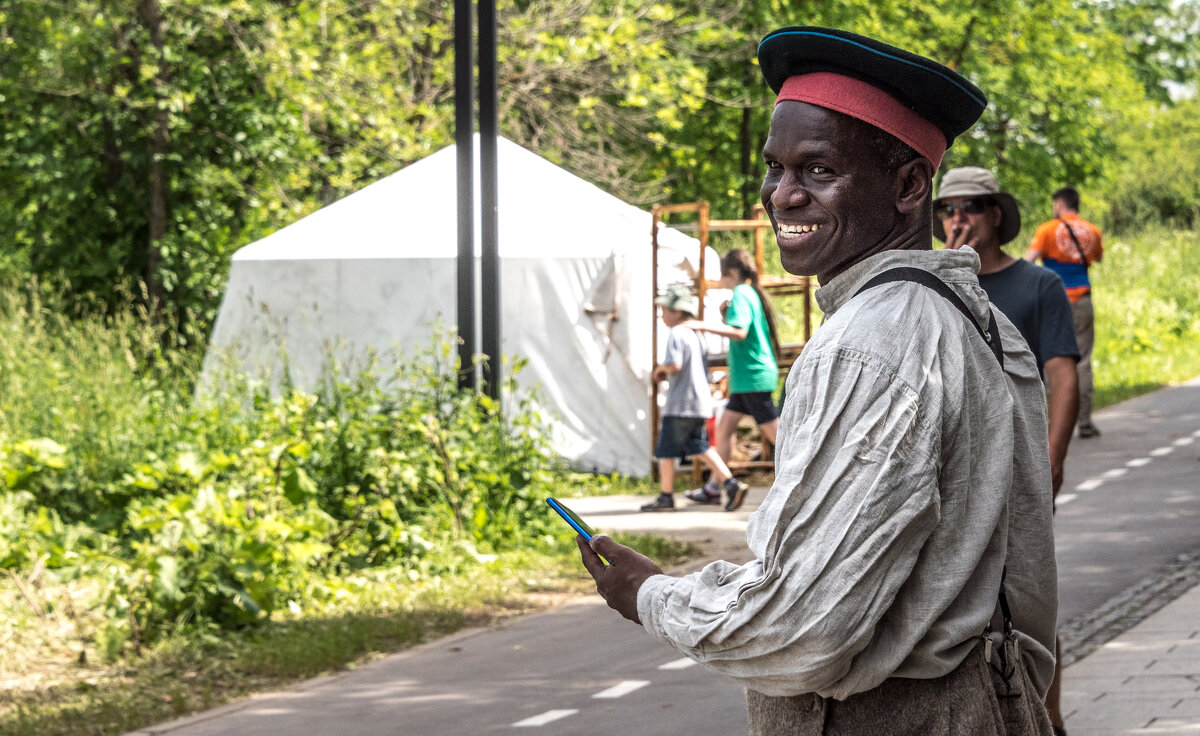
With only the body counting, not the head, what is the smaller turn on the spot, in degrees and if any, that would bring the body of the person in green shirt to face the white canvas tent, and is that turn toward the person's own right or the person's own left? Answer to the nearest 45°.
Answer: approximately 45° to the person's own right

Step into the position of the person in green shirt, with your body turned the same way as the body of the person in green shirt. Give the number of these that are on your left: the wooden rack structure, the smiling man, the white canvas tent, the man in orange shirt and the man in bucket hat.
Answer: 2

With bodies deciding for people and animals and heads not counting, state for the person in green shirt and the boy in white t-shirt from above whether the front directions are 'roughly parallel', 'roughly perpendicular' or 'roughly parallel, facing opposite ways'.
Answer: roughly parallel

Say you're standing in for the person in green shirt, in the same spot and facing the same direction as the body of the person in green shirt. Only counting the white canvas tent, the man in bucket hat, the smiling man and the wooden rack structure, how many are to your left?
2

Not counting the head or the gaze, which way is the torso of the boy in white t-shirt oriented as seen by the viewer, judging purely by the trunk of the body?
to the viewer's left

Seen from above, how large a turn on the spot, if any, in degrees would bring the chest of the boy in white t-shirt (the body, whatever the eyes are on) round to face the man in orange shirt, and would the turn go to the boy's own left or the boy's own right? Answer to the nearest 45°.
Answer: approximately 135° to the boy's own right

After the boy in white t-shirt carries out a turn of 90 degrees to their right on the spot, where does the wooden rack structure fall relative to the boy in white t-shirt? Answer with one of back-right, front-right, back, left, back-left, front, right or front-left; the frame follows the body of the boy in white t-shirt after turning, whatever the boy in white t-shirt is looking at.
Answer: front

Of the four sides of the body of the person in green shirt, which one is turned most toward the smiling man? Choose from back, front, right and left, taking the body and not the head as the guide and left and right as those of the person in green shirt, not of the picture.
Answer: left

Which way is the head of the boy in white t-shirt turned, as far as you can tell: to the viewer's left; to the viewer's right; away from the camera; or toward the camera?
to the viewer's left

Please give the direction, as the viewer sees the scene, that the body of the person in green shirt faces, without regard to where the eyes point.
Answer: to the viewer's left
